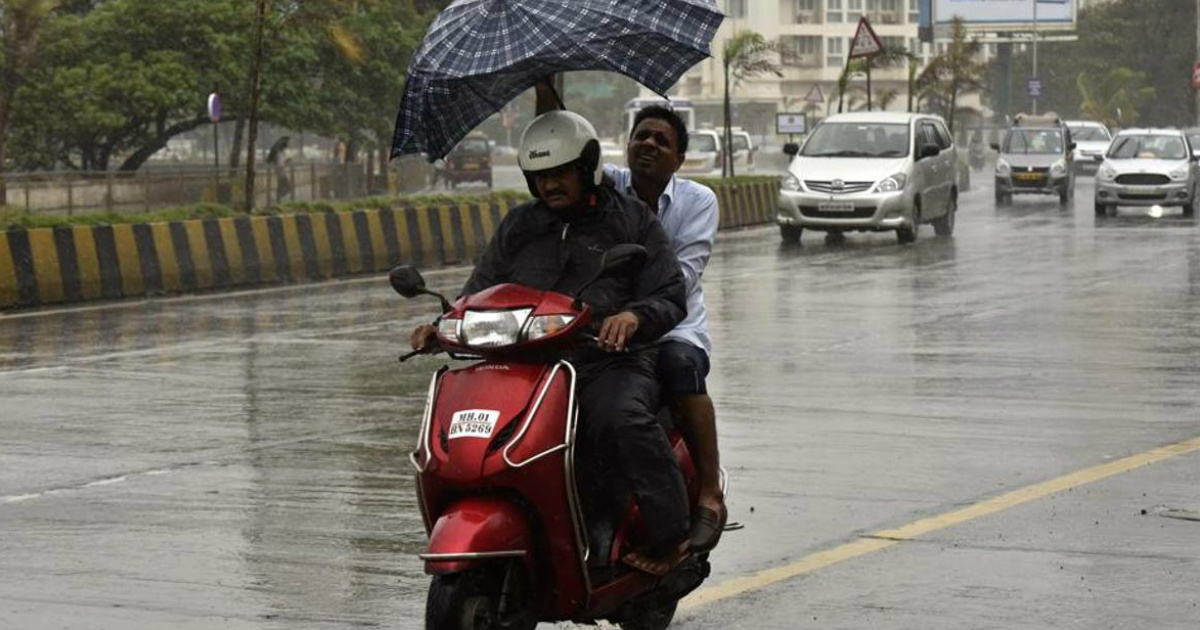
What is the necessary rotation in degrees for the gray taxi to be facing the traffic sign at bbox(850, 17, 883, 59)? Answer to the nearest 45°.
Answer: approximately 45° to its right

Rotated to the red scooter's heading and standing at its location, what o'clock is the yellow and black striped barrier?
The yellow and black striped barrier is roughly at 4 o'clock from the red scooter.

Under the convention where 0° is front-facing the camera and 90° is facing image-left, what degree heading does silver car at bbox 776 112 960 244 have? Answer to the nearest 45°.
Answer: approximately 45°

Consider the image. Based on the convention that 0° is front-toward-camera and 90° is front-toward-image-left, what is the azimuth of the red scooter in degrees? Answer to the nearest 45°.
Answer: approximately 45°

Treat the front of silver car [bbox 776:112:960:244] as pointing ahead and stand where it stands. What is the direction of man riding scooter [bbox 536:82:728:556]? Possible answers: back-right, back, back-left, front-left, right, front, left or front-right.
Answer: front-left

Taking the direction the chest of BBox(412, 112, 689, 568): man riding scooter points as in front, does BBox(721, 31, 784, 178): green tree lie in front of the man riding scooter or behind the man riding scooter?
behind

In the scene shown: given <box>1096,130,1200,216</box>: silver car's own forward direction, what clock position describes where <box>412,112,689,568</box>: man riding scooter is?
The man riding scooter is roughly at 12 o'clock from the silver car.

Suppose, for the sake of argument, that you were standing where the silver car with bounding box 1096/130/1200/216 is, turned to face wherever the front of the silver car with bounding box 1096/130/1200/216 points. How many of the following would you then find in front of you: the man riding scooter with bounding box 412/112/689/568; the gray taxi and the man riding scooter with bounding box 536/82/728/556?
2

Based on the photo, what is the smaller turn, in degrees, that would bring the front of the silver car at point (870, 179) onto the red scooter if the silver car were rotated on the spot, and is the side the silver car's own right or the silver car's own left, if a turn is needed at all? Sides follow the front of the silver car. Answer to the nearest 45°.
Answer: approximately 45° to the silver car's own left

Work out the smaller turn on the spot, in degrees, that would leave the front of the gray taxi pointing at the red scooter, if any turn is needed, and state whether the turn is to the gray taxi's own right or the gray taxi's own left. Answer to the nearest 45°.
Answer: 0° — it already faces it

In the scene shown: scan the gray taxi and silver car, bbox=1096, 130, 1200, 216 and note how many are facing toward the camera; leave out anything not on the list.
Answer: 2
